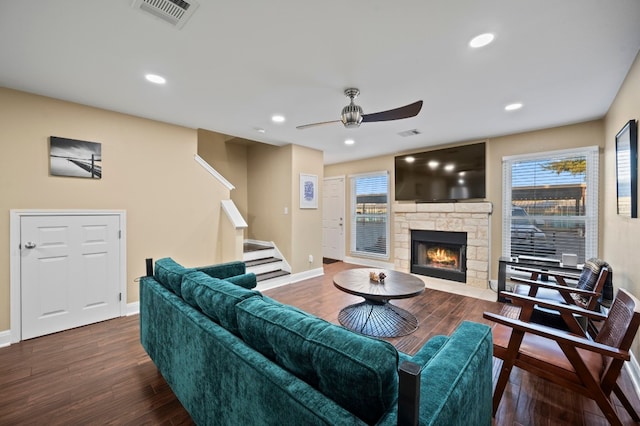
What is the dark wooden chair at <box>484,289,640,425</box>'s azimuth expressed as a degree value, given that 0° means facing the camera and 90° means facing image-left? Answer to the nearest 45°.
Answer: approximately 90°

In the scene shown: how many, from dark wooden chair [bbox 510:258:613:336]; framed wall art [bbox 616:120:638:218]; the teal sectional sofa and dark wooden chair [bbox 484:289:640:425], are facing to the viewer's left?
3

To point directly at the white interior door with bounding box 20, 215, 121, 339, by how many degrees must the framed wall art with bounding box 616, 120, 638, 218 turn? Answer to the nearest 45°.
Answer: approximately 45° to its left

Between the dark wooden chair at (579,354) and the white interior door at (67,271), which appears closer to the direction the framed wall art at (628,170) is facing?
the white interior door

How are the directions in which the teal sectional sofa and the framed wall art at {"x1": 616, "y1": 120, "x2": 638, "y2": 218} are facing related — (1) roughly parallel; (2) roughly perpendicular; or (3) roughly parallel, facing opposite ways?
roughly perpendicular

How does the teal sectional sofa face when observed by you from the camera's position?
facing away from the viewer and to the right of the viewer

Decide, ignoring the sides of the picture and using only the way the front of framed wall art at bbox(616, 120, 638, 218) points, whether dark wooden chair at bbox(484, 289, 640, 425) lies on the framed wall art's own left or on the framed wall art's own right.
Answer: on the framed wall art's own left

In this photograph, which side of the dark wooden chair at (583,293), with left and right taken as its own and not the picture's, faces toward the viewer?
left

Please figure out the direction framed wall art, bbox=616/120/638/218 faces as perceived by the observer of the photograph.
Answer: facing to the left of the viewer
